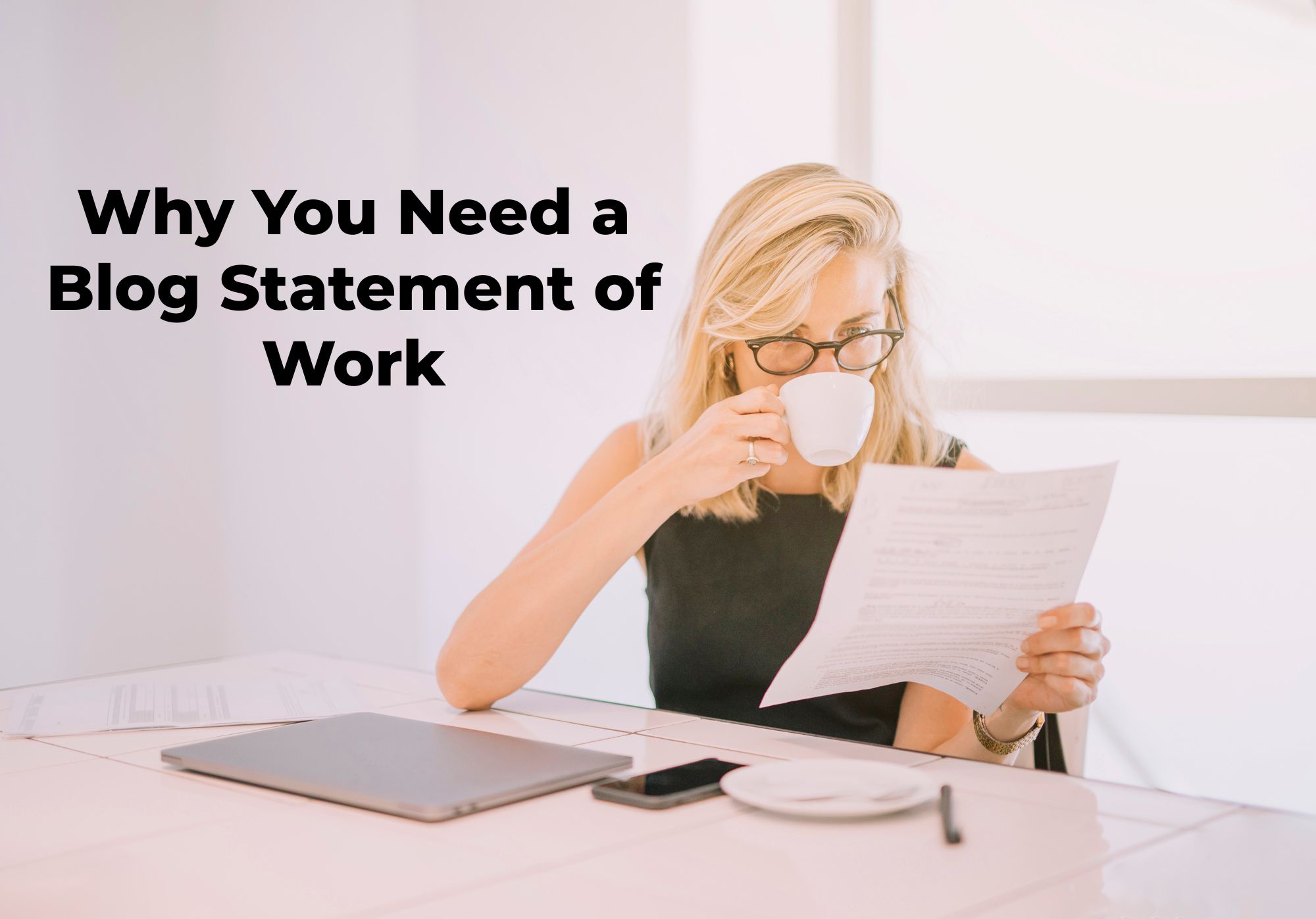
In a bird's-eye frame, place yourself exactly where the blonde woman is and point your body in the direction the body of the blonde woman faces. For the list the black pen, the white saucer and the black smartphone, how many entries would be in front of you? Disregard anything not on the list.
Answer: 3

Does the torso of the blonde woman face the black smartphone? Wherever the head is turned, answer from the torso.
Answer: yes

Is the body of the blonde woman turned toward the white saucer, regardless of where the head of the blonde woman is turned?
yes

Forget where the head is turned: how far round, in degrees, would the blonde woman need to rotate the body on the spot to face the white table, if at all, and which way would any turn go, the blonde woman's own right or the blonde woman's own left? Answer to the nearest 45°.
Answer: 0° — they already face it

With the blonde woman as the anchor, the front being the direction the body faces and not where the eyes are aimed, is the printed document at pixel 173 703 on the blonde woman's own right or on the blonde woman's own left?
on the blonde woman's own right

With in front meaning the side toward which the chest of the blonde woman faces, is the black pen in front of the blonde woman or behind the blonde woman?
in front

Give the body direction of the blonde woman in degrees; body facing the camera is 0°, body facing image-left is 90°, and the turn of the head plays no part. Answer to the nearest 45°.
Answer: approximately 0°

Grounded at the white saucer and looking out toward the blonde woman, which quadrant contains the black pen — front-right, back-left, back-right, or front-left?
back-right
